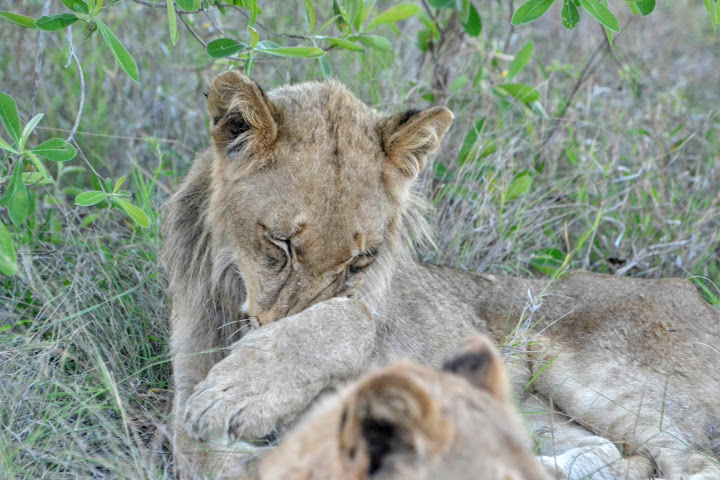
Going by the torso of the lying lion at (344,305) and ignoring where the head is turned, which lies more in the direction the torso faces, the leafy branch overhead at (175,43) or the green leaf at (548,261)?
the leafy branch overhead

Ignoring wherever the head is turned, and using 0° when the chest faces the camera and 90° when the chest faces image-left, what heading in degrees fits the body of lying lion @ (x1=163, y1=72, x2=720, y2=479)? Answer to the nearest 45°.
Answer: approximately 45°

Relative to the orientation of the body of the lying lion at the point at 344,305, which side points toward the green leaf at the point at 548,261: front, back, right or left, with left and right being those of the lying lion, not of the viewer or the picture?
back

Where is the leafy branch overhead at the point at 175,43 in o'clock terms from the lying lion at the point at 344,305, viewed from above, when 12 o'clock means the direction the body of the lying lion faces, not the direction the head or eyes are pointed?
The leafy branch overhead is roughly at 2 o'clock from the lying lion.
